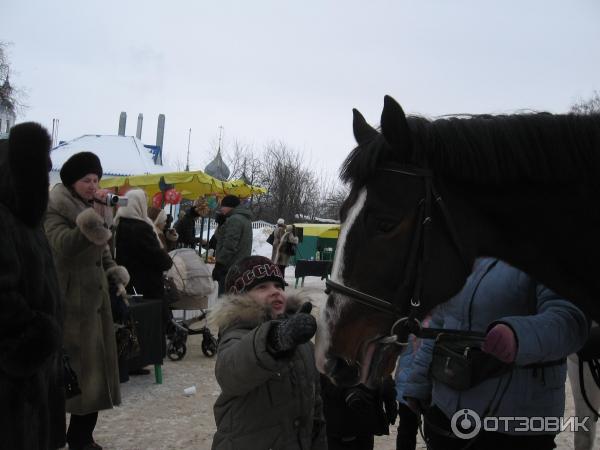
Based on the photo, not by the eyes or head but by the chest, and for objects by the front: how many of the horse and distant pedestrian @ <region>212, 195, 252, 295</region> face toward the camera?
0

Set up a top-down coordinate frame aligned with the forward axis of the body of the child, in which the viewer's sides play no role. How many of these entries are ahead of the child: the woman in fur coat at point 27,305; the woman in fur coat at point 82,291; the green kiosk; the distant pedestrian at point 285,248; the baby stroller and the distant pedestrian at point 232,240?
0

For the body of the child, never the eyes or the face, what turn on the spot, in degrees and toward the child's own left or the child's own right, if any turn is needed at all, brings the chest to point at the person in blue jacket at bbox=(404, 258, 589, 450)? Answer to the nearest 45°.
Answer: approximately 45° to the child's own left

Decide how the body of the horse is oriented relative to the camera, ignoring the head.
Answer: to the viewer's left

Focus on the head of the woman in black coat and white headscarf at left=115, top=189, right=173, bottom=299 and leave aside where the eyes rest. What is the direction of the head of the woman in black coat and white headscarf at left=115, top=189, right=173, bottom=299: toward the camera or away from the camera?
away from the camera

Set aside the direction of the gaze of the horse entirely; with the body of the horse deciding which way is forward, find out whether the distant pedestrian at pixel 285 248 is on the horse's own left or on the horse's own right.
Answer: on the horse's own right

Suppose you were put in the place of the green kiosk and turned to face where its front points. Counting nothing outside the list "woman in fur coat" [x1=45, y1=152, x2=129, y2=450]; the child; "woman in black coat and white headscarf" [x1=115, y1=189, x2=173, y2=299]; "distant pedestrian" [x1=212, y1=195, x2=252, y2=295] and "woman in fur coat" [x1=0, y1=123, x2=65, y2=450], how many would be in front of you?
5

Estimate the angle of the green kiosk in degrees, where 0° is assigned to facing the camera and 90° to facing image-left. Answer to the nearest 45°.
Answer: approximately 0°

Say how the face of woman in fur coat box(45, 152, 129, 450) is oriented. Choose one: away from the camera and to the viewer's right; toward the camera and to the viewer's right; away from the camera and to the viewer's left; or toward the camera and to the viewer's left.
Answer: toward the camera and to the viewer's right
